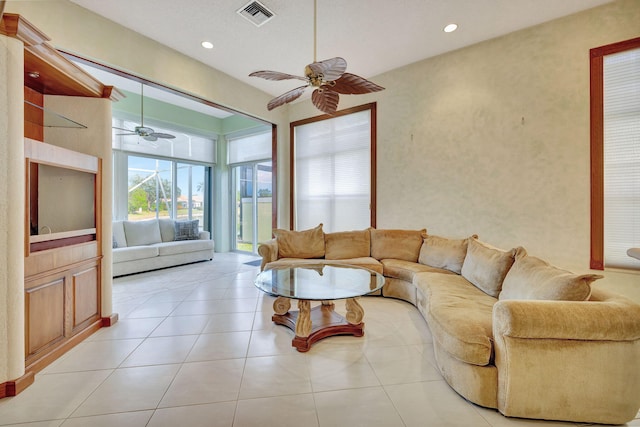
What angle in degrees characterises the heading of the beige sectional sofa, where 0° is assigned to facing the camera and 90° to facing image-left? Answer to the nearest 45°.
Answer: approximately 45°

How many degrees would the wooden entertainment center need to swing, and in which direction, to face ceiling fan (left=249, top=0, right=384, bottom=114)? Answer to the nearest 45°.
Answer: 0° — it already faces it

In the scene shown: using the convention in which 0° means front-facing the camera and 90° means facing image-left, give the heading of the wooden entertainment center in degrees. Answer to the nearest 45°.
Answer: approximately 315°

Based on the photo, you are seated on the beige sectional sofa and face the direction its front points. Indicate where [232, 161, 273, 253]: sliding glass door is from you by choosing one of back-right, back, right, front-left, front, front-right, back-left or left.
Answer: right

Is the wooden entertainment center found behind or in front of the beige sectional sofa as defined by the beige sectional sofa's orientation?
in front

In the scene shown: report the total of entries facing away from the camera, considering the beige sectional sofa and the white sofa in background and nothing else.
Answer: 0

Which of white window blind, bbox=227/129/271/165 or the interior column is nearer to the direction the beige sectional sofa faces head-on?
the interior column

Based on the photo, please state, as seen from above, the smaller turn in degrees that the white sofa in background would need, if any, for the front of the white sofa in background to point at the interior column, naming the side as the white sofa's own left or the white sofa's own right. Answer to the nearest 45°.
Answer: approximately 45° to the white sofa's own right

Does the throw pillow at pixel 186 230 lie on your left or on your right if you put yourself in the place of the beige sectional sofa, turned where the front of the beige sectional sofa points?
on your right

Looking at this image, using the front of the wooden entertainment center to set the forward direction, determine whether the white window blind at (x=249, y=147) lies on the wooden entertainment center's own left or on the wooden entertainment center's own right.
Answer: on the wooden entertainment center's own left

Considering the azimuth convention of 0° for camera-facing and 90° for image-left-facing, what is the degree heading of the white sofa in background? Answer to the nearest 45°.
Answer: approximately 315°

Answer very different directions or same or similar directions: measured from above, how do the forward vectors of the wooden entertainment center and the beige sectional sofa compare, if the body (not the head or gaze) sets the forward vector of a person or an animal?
very different directions

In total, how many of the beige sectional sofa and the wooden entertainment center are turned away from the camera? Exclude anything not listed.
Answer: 0
